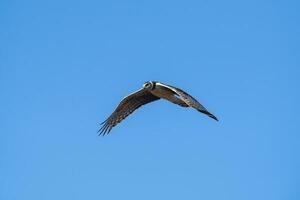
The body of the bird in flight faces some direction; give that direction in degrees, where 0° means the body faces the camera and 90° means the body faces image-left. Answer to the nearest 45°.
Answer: approximately 45°
